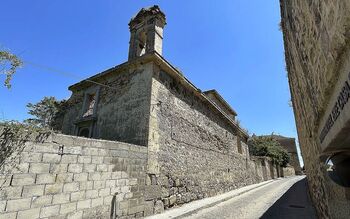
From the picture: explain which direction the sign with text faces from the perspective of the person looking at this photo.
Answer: facing the viewer and to the left of the viewer

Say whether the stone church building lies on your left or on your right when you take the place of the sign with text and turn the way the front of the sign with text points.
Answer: on your right

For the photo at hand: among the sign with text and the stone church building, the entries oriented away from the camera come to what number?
0

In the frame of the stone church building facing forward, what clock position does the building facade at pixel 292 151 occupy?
The building facade is roughly at 6 o'clock from the stone church building.

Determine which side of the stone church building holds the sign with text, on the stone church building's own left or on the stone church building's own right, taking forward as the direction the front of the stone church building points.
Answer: on the stone church building's own left

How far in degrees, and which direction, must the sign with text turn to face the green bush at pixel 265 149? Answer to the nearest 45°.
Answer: approximately 135° to its right

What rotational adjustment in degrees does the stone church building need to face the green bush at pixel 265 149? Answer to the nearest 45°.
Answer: approximately 180°

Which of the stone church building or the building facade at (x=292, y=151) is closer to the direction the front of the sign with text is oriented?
the stone church building

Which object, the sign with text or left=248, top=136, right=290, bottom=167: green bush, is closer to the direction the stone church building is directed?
the sign with text

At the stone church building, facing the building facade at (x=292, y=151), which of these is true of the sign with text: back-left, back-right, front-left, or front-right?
back-right
